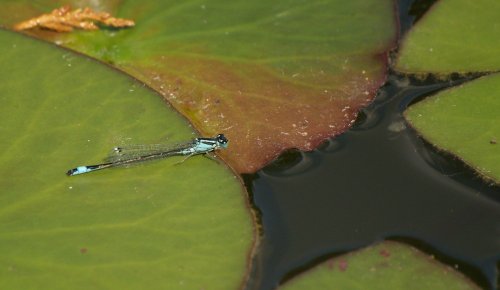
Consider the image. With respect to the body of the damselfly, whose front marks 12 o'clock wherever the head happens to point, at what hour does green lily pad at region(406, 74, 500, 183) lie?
The green lily pad is roughly at 12 o'clock from the damselfly.

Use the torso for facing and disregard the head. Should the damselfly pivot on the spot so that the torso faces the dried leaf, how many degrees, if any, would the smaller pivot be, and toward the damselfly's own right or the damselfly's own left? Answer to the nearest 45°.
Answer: approximately 135° to the damselfly's own left

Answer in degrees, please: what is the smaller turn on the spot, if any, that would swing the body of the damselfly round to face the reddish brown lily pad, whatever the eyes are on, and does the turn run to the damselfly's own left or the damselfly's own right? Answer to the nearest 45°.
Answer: approximately 45° to the damselfly's own left

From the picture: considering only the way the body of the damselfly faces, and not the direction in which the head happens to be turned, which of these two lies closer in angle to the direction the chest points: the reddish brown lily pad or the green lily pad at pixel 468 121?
the green lily pad

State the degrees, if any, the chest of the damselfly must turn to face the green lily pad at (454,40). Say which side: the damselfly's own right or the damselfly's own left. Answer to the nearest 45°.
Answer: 0° — it already faces it

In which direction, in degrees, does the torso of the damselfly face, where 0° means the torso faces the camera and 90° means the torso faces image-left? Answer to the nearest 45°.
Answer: approximately 270°
